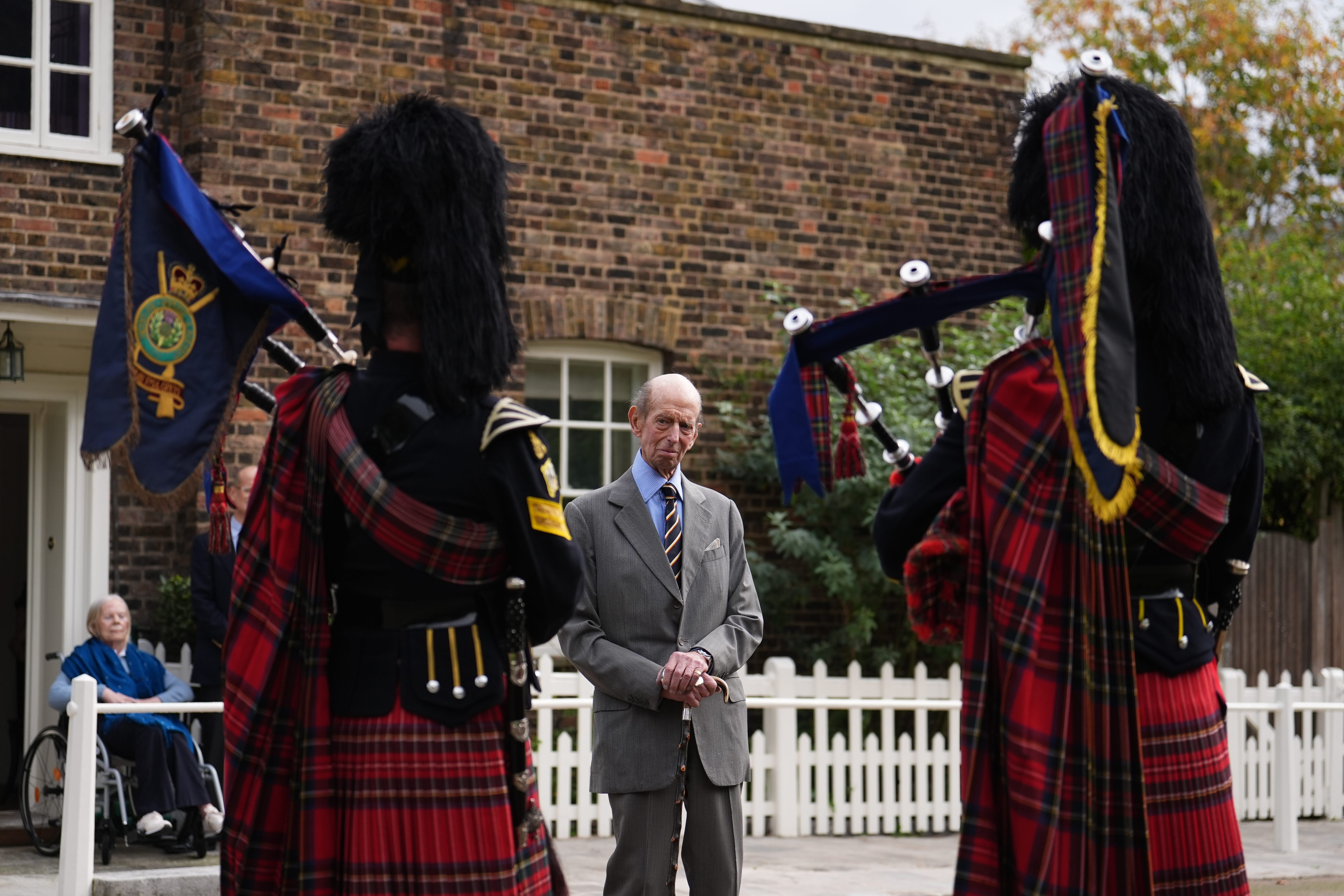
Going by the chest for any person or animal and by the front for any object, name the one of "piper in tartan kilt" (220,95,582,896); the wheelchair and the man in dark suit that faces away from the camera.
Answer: the piper in tartan kilt

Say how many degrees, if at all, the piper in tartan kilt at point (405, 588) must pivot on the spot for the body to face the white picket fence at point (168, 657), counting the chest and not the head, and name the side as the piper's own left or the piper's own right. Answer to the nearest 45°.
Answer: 0° — they already face it

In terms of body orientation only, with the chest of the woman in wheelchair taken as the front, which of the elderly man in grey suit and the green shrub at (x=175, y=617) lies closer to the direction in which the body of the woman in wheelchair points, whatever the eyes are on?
the elderly man in grey suit

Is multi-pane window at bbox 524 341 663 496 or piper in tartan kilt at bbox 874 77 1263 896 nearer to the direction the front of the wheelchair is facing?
the piper in tartan kilt

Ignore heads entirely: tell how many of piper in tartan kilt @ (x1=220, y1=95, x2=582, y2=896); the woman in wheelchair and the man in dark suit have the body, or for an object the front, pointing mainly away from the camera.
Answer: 1

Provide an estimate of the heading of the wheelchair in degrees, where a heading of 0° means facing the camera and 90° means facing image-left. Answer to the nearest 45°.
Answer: approximately 315°

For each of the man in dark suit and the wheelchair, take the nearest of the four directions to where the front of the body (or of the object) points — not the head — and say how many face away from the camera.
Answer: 0

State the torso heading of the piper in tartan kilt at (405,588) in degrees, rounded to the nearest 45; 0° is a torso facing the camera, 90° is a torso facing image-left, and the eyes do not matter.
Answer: approximately 180°

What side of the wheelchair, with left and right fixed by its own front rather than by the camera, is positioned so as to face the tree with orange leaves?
left
